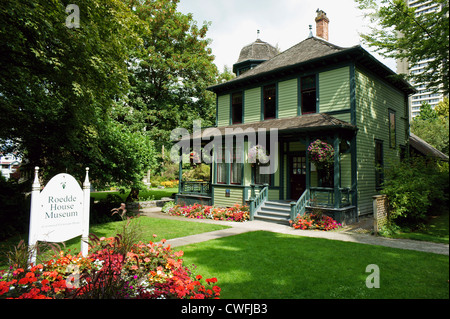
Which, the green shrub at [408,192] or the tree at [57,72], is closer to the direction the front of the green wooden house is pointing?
the tree

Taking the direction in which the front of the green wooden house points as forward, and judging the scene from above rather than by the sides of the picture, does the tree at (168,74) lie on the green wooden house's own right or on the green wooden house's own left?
on the green wooden house's own right

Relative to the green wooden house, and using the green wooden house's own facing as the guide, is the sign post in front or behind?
in front

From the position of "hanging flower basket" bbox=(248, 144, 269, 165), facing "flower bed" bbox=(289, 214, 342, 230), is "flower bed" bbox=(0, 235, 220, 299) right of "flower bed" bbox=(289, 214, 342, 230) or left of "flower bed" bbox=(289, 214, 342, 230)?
right

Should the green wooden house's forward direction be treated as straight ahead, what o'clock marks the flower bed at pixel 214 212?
The flower bed is roughly at 1 o'clock from the green wooden house.

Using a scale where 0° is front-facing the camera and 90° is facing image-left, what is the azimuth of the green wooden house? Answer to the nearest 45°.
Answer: approximately 45°

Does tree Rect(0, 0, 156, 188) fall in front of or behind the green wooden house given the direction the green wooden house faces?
in front

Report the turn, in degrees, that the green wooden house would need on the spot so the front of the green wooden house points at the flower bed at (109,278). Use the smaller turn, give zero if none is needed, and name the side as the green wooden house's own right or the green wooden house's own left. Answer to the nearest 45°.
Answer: approximately 45° to the green wooden house's own left

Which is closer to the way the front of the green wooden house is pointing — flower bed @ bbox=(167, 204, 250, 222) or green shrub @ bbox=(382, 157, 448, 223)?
the flower bed
